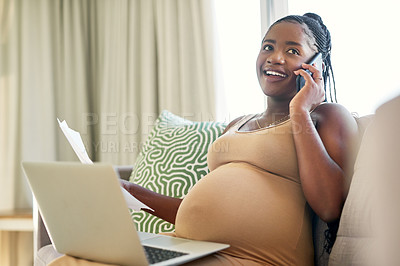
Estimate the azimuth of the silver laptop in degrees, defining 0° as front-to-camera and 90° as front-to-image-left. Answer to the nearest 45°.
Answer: approximately 225°

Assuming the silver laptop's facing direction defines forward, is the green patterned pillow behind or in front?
in front
